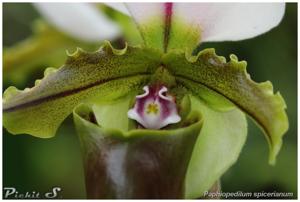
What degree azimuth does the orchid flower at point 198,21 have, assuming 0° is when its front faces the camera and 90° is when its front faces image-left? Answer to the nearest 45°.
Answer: approximately 0°
